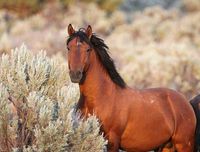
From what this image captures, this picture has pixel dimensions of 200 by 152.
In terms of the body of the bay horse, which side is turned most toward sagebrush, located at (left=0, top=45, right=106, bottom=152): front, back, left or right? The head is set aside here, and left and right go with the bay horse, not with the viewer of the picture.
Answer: front

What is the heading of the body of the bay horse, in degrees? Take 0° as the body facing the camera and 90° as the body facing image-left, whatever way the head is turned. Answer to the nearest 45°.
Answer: approximately 45°
